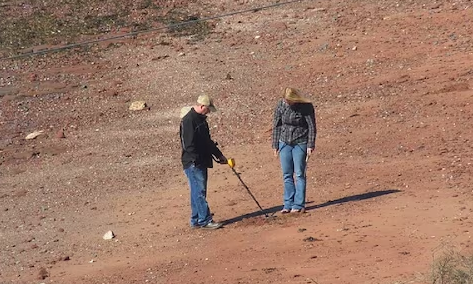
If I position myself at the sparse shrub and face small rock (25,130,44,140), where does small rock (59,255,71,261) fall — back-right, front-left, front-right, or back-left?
front-left

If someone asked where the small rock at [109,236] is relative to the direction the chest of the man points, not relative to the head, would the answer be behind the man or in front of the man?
behind

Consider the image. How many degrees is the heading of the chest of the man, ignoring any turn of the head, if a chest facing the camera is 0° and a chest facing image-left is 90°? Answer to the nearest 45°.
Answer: approximately 270°

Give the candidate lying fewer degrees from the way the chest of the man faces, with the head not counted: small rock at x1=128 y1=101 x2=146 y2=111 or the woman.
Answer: the woman

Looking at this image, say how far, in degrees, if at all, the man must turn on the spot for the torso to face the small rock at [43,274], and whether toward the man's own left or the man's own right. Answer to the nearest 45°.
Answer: approximately 180°

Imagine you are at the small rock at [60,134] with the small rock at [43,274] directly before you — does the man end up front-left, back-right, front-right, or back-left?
front-left

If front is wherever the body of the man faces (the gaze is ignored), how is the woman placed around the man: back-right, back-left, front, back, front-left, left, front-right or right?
front

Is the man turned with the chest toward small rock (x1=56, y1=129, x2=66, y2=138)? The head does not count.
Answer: no

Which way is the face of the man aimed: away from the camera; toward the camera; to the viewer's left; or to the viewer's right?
to the viewer's right

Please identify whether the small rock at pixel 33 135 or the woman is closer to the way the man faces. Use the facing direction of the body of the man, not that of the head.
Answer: the woman

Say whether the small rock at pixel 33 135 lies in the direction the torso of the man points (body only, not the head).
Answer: no

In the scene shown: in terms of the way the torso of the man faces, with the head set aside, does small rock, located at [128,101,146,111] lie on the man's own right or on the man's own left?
on the man's own left

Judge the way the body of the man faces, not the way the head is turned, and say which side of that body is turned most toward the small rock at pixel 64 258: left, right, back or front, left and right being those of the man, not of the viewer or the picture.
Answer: back

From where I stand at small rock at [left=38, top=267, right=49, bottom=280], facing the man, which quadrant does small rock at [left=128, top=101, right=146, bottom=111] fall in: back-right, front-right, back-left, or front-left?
front-left
